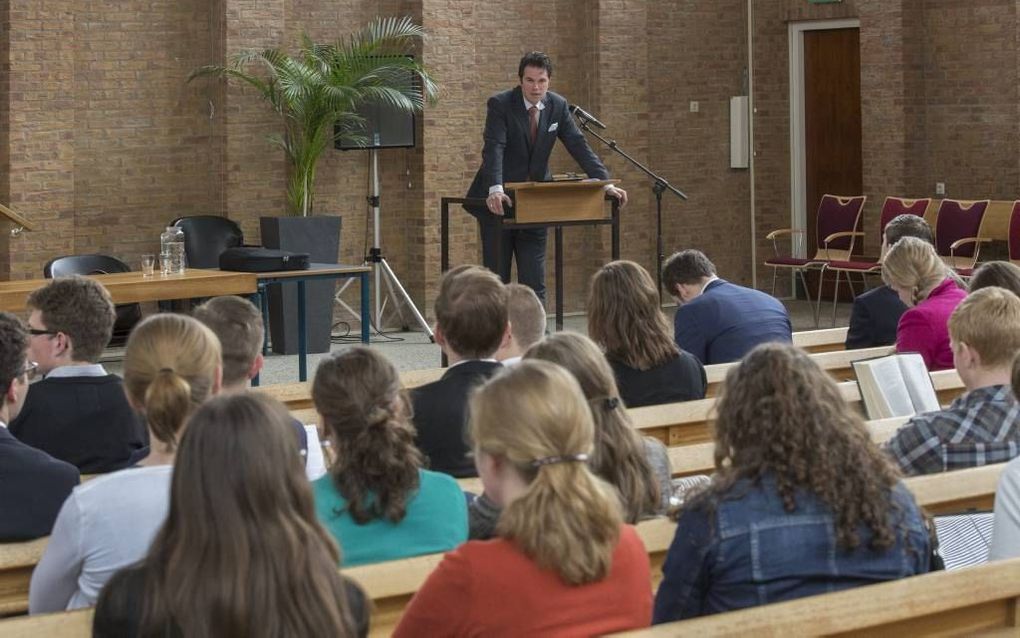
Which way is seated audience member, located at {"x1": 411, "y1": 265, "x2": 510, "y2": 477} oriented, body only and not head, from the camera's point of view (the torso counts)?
away from the camera

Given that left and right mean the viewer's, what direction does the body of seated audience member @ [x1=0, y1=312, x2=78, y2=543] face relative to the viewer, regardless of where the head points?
facing away from the viewer and to the right of the viewer

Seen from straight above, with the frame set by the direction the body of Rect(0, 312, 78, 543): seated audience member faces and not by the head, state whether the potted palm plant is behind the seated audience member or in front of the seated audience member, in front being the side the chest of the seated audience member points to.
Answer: in front

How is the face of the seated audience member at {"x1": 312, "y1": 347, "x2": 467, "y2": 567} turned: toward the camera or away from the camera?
away from the camera

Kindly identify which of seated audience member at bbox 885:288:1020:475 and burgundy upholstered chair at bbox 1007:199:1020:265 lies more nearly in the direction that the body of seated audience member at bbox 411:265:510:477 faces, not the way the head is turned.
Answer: the burgundy upholstered chair

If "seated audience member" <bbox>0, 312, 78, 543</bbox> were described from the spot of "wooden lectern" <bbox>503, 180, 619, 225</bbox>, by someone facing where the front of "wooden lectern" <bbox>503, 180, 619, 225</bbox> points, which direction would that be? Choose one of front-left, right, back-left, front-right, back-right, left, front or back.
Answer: front

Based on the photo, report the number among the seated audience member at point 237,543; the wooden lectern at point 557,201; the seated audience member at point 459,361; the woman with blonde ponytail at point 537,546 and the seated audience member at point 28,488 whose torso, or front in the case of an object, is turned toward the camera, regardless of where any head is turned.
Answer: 1

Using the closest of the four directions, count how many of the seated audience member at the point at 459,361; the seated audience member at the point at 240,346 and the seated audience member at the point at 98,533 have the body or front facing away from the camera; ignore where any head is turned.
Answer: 3

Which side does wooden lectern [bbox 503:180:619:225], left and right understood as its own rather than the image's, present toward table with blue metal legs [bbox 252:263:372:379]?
right

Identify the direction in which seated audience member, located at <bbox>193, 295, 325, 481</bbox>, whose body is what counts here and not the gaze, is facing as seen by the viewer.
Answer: away from the camera

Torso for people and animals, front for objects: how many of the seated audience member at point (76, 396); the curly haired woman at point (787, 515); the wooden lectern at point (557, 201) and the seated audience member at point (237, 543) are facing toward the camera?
1

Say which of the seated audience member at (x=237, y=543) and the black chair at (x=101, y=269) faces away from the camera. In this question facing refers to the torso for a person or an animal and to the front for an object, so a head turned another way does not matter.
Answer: the seated audience member

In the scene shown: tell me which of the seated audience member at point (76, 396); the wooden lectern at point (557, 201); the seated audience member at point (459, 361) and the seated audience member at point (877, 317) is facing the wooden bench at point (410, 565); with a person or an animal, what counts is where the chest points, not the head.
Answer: the wooden lectern

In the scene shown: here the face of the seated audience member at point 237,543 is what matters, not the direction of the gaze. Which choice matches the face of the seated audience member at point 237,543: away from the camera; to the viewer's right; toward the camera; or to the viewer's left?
away from the camera

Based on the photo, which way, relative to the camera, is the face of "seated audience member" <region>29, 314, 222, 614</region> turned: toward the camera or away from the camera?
away from the camera
